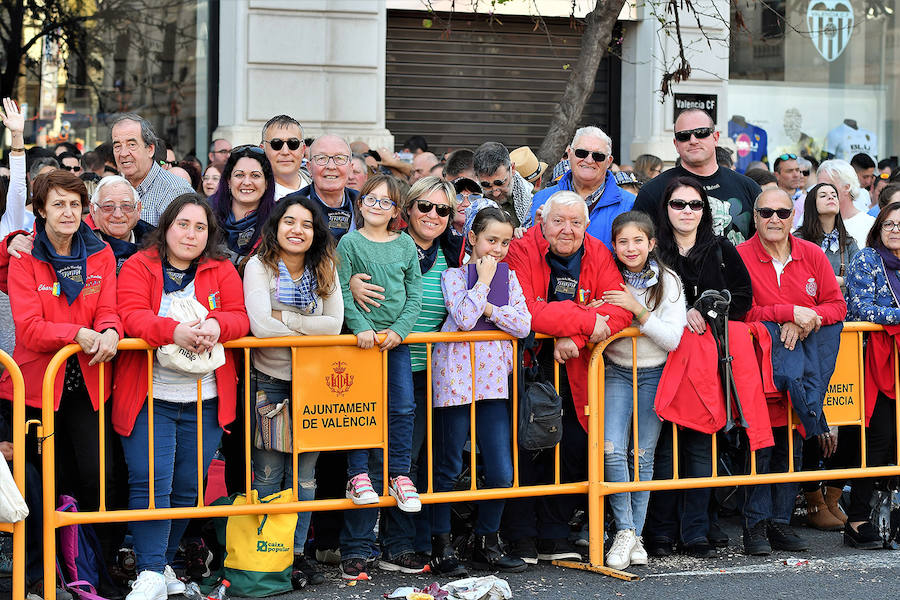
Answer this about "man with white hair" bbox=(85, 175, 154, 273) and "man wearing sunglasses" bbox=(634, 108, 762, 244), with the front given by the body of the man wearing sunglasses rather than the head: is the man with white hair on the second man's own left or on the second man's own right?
on the second man's own right

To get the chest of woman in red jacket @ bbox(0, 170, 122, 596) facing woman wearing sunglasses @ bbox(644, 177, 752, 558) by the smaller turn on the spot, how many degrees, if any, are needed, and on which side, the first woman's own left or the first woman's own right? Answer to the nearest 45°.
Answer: approximately 90° to the first woman's own left

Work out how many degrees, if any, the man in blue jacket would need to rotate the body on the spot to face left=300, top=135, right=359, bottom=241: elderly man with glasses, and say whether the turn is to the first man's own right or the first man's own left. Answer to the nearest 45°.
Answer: approximately 45° to the first man's own right

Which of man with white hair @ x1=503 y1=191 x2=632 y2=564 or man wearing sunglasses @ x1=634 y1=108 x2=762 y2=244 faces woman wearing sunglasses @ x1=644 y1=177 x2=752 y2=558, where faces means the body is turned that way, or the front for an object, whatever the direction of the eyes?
the man wearing sunglasses

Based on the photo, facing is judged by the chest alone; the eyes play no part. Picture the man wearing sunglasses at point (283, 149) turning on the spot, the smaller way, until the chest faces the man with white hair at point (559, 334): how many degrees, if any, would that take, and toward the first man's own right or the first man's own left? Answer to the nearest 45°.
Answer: approximately 45° to the first man's own left

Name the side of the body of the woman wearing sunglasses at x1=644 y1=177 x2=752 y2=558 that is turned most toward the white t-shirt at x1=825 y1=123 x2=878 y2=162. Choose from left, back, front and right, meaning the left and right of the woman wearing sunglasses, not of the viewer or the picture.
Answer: back

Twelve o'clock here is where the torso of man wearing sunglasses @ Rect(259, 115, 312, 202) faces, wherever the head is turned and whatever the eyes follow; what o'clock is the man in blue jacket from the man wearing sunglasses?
The man in blue jacket is roughly at 9 o'clock from the man wearing sunglasses.
